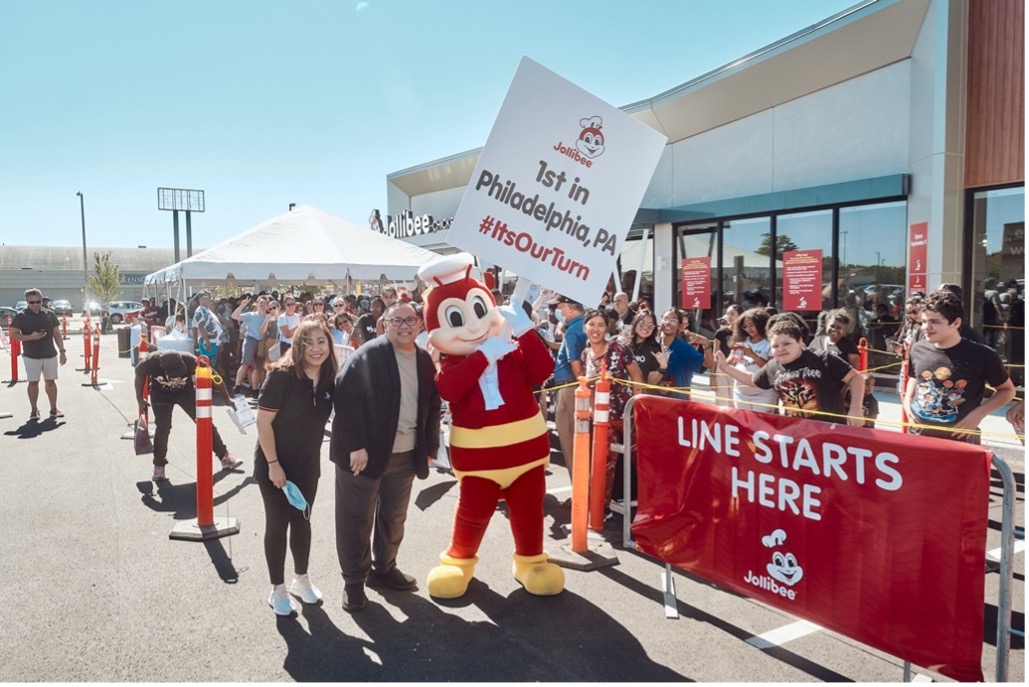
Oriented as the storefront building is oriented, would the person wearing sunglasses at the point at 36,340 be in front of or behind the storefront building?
in front

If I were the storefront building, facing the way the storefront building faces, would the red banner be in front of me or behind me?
in front

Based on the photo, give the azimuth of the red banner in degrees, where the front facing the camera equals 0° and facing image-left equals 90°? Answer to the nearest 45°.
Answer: approximately 45°

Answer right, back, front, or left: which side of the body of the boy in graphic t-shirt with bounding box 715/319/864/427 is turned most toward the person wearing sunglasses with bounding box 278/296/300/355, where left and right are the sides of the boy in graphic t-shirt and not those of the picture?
right

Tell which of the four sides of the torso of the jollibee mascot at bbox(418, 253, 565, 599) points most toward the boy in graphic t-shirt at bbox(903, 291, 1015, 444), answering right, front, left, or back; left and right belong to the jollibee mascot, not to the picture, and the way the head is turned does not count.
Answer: left

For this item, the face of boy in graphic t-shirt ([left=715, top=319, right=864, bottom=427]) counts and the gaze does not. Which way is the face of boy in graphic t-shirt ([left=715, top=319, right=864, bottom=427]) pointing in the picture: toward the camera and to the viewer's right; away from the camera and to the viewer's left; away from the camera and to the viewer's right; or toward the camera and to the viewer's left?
toward the camera and to the viewer's left

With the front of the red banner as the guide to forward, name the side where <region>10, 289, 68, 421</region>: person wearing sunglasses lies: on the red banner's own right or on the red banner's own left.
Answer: on the red banner's own right

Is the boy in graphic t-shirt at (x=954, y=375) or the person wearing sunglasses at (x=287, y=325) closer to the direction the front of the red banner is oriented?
the person wearing sunglasses

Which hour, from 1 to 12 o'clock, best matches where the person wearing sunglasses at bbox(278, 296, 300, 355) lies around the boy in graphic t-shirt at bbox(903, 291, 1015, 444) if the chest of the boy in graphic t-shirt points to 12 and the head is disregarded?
The person wearing sunglasses is roughly at 2 o'clock from the boy in graphic t-shirt.

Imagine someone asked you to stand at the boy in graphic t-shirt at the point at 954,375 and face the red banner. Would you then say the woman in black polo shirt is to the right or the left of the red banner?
right

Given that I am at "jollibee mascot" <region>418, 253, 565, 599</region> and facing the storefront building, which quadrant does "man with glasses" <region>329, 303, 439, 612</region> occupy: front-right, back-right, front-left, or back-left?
back-left

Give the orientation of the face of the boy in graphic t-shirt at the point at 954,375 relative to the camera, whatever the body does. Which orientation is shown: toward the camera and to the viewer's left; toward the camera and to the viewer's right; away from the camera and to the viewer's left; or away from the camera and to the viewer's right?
toward the camera and to the viewer's left

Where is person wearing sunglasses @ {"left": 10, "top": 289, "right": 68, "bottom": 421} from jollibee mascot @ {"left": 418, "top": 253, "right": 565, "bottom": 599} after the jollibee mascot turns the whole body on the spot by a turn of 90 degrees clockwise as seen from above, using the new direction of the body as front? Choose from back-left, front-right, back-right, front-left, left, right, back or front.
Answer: front-right

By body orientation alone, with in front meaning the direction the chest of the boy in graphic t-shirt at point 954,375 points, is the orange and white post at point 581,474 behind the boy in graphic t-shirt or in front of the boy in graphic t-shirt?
in front

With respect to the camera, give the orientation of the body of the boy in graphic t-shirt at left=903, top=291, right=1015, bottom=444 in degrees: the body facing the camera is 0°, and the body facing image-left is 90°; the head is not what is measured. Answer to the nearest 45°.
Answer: approximately 45°
